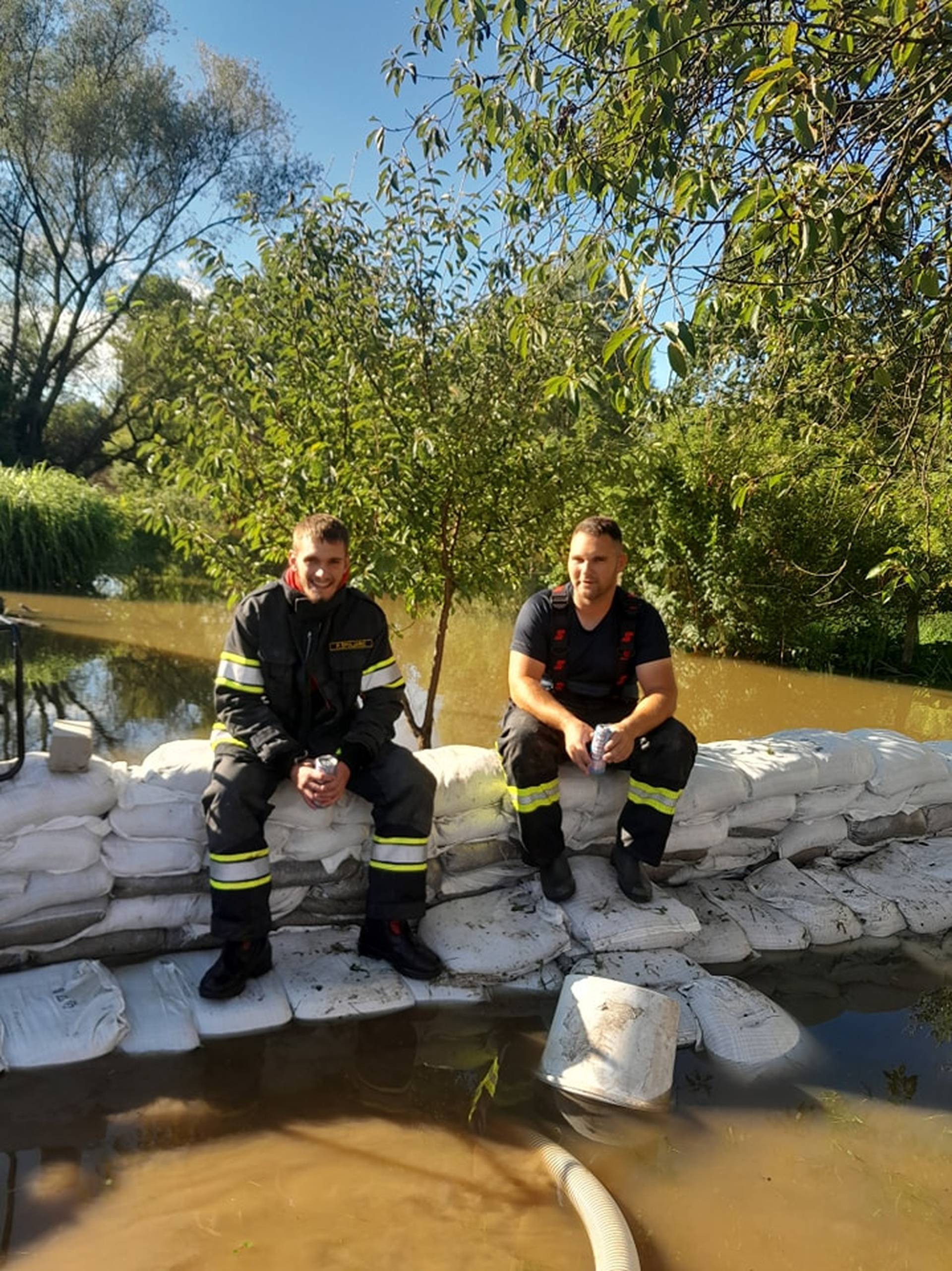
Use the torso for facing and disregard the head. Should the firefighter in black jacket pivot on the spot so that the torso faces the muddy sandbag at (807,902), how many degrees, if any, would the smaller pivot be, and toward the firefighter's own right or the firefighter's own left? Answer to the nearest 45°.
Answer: approximately 90° to the firefighter's own left

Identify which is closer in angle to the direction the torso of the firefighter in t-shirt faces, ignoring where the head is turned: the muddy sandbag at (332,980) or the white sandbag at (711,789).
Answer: the muddy sandbag

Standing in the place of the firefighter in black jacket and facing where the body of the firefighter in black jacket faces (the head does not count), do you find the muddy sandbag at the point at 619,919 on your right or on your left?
on your left

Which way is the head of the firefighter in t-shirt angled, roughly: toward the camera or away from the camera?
toward the camera

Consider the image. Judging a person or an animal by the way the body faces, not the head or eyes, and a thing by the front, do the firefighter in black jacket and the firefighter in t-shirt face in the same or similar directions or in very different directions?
same or similar directions

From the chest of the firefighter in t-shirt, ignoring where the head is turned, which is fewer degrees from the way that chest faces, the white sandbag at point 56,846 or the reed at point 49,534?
the white sandbag

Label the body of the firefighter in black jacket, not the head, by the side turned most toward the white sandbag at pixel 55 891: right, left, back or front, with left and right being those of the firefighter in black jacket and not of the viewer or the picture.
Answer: right

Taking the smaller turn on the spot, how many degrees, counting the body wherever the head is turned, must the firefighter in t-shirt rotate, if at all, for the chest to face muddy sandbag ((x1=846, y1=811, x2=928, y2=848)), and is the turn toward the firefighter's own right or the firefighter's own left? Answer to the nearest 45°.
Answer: approximately 135° to the firefighter's own left

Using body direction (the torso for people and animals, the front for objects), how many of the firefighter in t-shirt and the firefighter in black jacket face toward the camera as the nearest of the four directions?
2

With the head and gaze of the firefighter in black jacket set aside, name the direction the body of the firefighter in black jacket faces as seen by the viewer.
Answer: toward the camera

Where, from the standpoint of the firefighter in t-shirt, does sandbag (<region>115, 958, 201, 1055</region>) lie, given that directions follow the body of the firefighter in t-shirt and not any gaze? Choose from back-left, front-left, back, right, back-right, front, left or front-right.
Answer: front-right

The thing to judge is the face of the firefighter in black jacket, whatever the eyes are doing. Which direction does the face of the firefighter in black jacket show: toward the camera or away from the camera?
toward the camera

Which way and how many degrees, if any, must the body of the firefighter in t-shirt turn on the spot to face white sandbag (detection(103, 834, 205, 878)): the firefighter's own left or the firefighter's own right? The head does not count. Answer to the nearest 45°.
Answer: approximately 45° to the firefighter's own right

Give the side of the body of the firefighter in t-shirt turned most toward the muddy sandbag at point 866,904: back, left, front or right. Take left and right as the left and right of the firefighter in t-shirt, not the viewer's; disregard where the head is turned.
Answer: left

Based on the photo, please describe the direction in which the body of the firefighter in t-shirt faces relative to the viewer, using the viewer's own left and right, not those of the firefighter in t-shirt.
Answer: facing the viewer

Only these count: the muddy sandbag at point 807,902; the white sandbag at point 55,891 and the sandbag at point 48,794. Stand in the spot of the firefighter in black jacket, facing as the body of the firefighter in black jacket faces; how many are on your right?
2

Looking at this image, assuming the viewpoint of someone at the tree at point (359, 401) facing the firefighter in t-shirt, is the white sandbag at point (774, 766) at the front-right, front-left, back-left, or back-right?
front-left

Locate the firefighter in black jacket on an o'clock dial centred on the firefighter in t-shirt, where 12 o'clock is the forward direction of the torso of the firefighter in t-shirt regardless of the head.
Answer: The firefighter in black jacket is roughly at 2 o'clock from the firefighter in t-shirt.
